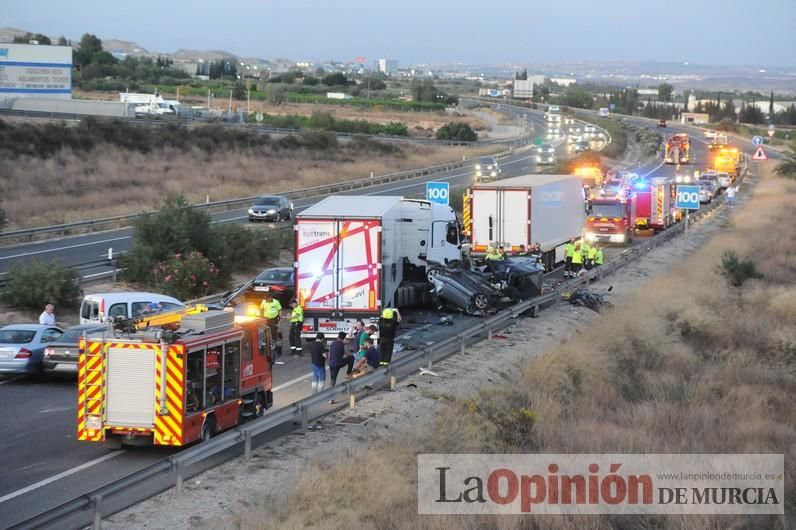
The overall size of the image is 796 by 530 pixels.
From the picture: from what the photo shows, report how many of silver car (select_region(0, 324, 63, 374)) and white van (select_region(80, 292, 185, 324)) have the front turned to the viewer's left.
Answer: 0

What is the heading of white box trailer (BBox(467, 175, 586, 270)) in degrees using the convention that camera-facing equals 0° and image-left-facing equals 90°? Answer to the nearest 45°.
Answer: approximately 225°

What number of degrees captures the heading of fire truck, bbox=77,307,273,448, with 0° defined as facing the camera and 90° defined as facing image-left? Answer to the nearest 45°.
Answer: approximately 225°

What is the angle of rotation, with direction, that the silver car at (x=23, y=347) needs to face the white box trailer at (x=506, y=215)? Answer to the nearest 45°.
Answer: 0° — it already faces it

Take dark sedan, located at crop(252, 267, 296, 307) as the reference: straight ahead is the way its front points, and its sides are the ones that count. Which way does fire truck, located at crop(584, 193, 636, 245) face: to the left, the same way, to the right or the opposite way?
the opposite way

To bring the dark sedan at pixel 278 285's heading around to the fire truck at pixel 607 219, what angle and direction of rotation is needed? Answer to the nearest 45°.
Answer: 0° — it already faces it

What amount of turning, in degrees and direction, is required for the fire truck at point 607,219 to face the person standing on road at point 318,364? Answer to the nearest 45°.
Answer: approximately 45° to its left

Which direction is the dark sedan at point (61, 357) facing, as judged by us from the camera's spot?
facing away from the viewer and to the right of the viewer

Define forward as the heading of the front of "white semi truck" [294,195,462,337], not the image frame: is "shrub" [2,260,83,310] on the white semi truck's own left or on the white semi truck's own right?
on the white semi truck's own left
